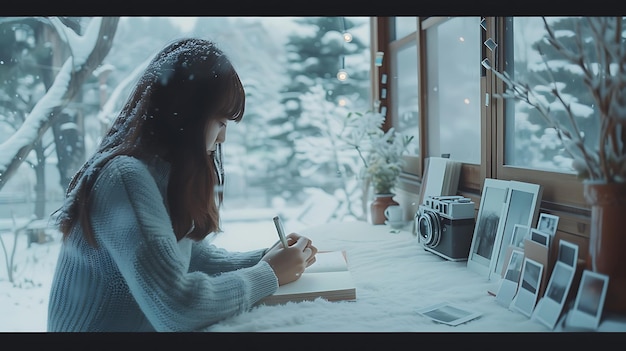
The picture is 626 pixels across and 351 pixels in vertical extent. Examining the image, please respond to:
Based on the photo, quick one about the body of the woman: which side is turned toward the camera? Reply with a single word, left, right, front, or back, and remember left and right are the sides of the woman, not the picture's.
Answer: right

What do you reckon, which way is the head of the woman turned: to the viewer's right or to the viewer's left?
to the viewer's right

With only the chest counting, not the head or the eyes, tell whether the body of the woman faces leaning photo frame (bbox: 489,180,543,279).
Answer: yes

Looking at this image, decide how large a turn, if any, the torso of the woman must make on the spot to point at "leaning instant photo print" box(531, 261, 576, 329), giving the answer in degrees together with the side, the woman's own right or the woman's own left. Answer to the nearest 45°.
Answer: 0° — they already face it

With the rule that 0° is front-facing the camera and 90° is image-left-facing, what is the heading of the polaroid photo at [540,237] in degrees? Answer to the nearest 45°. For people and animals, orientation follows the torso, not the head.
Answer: approximately 45°
